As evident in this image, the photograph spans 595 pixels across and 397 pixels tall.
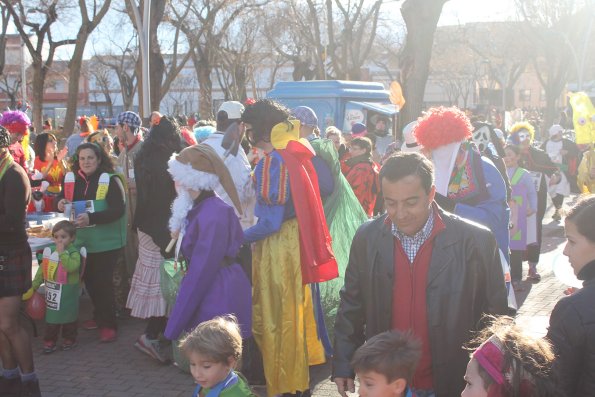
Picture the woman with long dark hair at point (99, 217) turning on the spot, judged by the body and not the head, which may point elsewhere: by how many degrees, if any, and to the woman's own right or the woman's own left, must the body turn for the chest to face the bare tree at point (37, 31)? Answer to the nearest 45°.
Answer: approximately 135° to the woman's own right

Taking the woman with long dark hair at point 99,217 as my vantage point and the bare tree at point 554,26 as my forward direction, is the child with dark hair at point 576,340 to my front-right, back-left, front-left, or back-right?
back-right

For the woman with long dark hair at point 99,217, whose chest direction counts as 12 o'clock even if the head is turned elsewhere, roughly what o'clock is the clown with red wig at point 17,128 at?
The clown with red wig is roughly at 4 o'clock from the woman with long dark hair.

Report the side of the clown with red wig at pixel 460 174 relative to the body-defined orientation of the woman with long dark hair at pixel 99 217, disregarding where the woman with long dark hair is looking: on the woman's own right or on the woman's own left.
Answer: on the woman's own left

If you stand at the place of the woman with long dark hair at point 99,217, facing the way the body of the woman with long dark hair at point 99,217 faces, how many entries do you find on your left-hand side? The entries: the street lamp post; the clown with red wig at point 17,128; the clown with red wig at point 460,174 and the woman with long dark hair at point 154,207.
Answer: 2

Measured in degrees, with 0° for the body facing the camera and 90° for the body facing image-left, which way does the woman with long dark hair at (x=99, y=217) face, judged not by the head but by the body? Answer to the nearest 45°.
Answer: approximately 45°

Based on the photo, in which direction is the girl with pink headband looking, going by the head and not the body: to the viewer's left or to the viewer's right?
to the viewer's left
